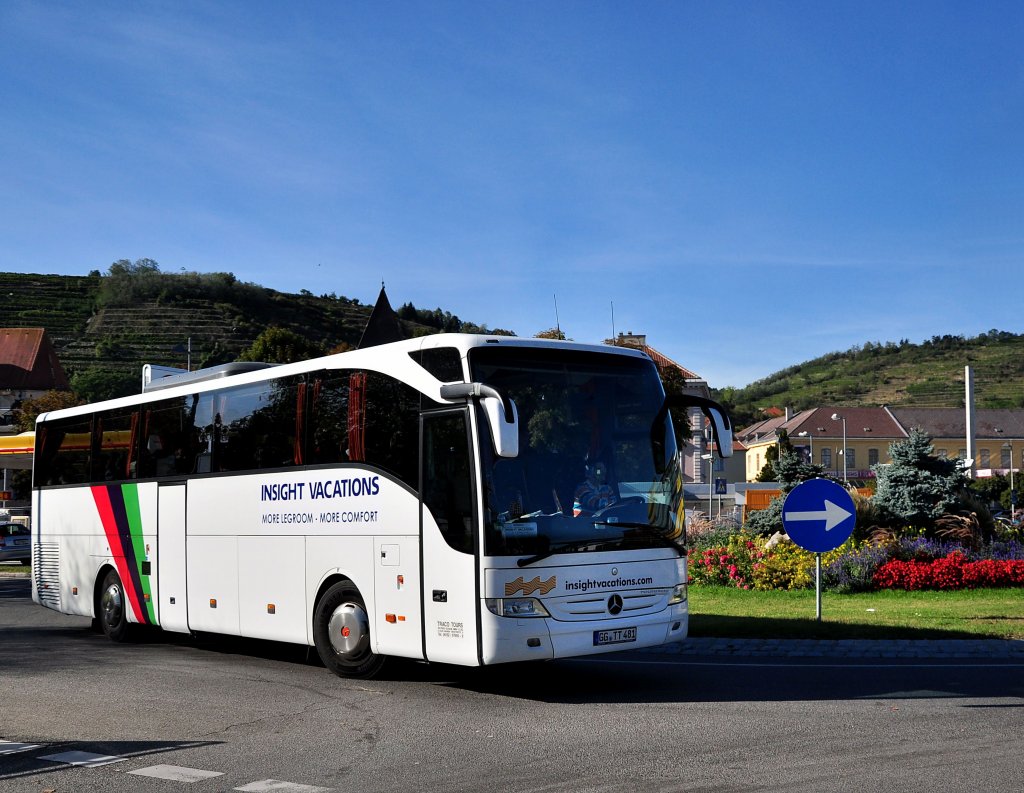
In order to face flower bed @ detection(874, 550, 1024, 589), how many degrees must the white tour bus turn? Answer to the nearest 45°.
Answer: approximately 90° to its left

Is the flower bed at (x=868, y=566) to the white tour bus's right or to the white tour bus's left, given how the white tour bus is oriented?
on its left

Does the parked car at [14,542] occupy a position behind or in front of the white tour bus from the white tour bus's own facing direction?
behind

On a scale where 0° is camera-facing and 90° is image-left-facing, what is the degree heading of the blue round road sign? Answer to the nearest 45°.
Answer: approximately 0°

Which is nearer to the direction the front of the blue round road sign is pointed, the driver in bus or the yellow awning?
the driver in bus

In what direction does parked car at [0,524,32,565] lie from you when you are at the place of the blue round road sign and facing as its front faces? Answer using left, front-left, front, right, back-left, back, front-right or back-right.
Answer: back-right

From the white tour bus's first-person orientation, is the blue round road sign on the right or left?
on its left

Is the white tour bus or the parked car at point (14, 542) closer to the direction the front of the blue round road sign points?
the white tour bus
